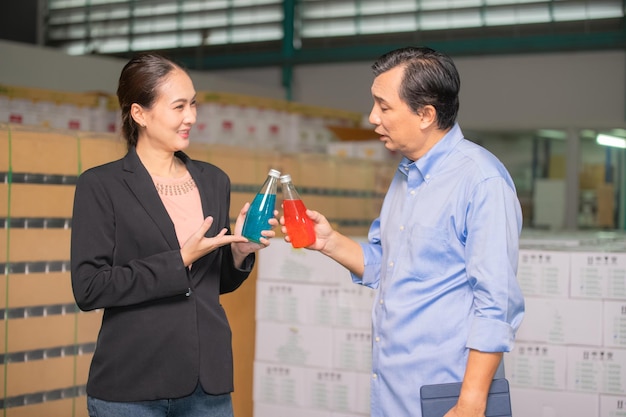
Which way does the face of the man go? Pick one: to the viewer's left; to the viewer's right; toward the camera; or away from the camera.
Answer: to the viewer's left

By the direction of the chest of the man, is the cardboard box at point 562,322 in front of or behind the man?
behind

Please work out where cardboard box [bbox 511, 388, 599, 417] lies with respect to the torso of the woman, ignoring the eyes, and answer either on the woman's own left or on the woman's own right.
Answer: on the woman's own left

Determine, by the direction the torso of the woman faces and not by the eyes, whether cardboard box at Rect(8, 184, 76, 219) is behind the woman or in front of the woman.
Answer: behind

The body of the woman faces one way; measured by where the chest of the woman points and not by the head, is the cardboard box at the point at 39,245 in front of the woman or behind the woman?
behind

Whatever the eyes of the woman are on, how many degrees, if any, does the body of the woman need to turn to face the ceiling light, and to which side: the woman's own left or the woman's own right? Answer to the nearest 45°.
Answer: approximately 90° to the woman's own left

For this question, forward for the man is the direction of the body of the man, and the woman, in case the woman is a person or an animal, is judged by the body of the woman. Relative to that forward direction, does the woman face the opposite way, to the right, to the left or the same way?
to the left

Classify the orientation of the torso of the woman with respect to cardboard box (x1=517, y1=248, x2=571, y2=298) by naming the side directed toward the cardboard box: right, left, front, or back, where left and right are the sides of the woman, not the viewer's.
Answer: left

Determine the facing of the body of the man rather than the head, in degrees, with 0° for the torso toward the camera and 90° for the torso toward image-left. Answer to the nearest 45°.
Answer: approximately 45°

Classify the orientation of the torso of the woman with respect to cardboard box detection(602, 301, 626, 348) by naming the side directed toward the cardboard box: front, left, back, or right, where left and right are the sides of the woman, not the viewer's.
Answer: left

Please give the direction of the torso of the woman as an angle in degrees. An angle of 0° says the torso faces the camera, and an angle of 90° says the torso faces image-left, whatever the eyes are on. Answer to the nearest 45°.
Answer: approximately 315°
